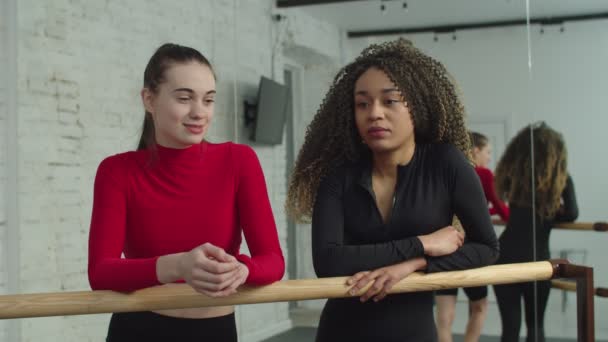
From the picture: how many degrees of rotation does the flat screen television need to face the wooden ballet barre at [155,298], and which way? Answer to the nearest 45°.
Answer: approximately 45° to its right

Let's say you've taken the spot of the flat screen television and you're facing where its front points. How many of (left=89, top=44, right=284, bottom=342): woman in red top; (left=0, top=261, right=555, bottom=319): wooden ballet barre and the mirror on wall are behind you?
0

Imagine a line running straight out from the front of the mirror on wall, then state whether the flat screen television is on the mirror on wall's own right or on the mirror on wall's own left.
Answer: on the mirror on wall's own right

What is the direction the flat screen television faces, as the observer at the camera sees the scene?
facing the viewer and to the right of the viewer

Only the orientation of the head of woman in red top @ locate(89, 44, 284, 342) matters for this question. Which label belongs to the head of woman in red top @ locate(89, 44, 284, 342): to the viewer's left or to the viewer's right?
to the viewer's right

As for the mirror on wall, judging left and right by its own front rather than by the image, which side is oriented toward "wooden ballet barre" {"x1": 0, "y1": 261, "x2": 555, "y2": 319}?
front

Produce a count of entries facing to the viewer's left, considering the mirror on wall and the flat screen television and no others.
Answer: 0

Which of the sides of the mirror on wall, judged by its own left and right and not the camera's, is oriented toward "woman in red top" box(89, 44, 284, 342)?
front

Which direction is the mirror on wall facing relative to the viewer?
toward the camera

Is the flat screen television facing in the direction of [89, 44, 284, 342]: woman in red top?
no

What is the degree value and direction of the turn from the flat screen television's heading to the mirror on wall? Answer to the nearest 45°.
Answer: approximately 45° to its left

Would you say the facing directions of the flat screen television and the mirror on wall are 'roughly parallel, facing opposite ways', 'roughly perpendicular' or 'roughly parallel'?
roughly perpendicular
